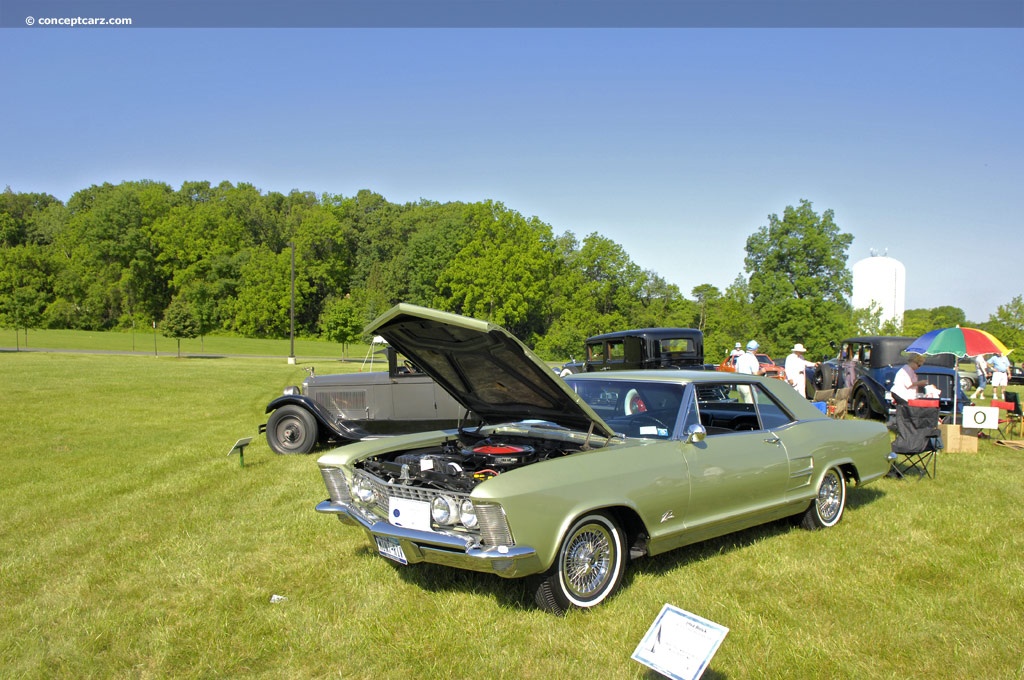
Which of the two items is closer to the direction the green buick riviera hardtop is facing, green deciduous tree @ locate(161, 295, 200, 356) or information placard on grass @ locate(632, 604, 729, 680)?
the information placard on grass

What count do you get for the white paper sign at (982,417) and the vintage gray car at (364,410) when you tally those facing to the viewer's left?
1

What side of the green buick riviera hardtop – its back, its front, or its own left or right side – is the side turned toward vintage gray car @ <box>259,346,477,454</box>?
right

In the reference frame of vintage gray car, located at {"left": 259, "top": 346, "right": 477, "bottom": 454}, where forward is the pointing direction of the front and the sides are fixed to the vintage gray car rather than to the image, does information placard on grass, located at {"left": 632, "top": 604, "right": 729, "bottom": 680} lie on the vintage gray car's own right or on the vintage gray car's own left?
on the vintage gray car's own left

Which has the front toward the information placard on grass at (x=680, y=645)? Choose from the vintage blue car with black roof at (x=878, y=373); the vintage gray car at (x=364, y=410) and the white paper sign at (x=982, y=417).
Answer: the white paper sign

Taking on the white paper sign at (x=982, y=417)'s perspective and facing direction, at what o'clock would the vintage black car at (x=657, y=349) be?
The vintage black car is roughly at 4 o'clock from the white paper sign.

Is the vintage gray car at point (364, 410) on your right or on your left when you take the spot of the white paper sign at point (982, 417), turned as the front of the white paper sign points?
on your right

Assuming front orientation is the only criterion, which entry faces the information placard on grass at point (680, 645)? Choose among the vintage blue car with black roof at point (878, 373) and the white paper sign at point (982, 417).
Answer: the white paper sign

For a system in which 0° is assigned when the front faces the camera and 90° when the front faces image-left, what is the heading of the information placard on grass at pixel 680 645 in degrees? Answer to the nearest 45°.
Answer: approximately 45°

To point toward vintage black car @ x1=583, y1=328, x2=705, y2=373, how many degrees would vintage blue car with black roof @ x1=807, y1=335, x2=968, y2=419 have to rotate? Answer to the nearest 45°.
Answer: approximately 45° to its left

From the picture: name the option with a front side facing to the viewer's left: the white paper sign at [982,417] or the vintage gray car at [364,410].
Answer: the vintage gray car

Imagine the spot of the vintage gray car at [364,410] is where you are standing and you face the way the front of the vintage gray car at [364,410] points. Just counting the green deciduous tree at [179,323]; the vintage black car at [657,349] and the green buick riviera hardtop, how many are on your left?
1

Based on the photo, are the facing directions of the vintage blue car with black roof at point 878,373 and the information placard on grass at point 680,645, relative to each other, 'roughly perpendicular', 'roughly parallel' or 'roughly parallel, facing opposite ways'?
roughly perpendicular

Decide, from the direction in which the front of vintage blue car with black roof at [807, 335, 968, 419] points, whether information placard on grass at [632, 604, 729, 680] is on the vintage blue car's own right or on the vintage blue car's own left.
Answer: on the vintage blue car's own left

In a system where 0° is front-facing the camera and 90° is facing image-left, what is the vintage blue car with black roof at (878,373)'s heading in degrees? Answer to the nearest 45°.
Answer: approximately 135°
